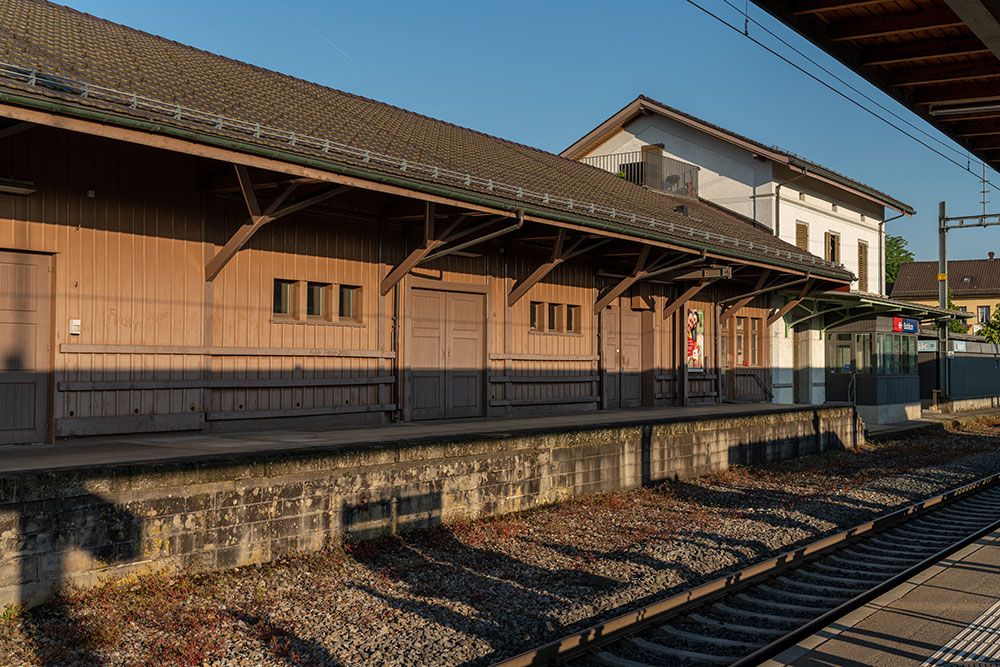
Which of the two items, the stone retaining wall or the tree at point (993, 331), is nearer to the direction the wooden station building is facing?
the stone retaining wall

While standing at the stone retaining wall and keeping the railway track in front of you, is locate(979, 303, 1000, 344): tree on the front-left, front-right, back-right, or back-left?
front-left

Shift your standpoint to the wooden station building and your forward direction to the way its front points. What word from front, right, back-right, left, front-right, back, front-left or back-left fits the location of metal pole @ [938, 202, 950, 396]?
left

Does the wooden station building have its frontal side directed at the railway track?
yes

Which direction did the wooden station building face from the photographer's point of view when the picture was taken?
facing the viewer and to the right of the viewer

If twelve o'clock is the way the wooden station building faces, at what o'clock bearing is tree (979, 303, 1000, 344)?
The tree is roughly at 9 o'clock from the wooden station building.

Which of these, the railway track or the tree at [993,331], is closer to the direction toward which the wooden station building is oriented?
the railway track
